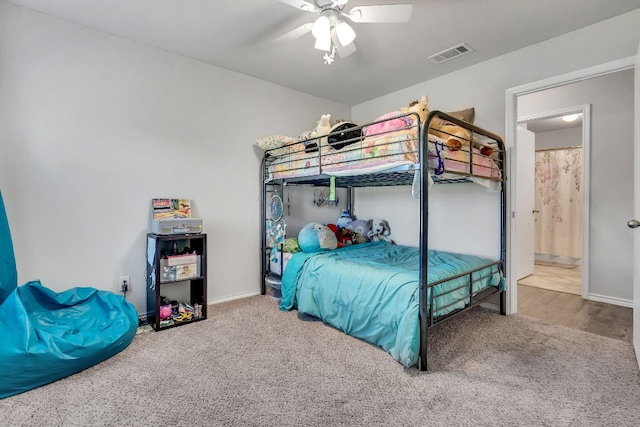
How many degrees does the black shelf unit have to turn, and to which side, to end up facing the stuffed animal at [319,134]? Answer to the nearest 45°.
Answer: approximately 45° to its left

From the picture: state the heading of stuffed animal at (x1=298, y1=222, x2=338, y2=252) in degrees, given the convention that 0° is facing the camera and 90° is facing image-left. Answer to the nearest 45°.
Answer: approximately 315°

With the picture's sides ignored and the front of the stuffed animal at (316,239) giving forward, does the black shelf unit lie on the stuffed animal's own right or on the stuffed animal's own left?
on the stuffed animal's own right

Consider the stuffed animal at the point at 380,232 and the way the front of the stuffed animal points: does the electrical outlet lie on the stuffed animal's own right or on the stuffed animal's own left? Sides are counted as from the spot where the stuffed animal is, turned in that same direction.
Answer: on the stuffed animal's own right

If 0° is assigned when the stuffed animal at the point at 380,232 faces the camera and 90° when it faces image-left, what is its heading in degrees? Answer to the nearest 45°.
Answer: approximately 0°

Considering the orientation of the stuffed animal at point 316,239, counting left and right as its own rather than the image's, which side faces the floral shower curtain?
left

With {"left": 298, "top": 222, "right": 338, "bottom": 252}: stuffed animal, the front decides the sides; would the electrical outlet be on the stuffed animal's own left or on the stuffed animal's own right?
on the stuffed animal's own right

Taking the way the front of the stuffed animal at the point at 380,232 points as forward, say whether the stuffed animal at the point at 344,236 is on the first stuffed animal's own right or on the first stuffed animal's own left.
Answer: on the first stuffed animal's own right

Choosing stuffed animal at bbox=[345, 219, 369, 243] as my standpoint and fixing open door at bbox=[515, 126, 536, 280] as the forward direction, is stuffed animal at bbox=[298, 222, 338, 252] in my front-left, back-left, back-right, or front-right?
back-right
